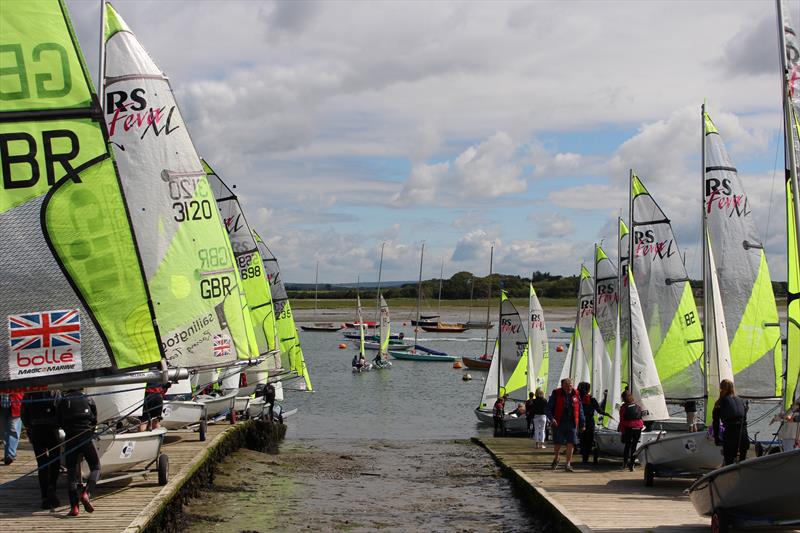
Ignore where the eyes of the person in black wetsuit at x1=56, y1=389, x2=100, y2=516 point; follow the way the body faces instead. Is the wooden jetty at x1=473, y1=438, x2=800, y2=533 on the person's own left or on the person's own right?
on the person's own right

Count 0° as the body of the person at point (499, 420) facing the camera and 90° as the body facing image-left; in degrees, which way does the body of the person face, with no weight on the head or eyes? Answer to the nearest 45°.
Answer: approximately 180°

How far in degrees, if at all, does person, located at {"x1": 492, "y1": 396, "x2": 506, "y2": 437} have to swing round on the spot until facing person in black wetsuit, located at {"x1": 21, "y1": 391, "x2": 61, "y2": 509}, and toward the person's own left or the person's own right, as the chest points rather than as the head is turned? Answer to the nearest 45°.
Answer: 0° — they already face them

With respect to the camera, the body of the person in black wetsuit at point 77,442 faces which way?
away from the camera

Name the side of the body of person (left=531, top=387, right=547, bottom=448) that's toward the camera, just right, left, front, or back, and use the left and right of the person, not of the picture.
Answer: back

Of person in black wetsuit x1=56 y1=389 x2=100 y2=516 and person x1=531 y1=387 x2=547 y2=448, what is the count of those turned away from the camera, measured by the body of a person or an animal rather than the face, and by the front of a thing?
2

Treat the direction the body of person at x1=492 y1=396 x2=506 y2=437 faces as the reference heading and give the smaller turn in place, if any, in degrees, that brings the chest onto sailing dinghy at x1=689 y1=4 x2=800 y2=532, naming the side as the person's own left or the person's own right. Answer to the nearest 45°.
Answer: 0° — they already face it

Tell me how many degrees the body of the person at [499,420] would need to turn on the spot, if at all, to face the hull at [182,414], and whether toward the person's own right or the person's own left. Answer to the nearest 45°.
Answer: approximately 135° to the person's own left

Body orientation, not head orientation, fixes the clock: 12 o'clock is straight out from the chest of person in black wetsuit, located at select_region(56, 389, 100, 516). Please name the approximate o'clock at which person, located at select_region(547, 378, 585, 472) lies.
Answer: The person is roughly at 2 o'clock from the person in black wetsuit.
